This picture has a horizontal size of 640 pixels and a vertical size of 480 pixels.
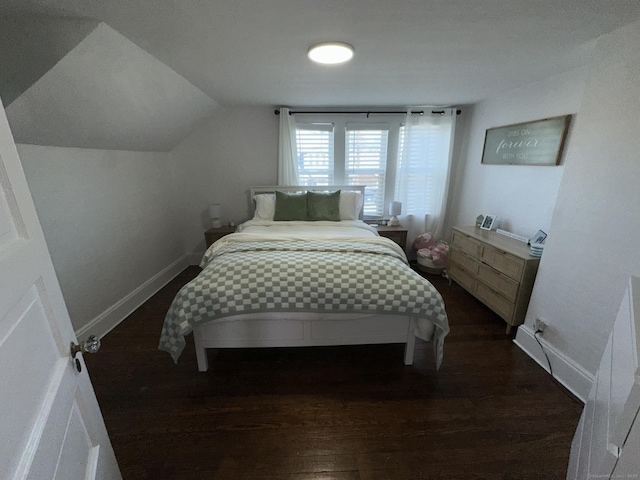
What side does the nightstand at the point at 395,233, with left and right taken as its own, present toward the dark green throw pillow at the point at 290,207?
right

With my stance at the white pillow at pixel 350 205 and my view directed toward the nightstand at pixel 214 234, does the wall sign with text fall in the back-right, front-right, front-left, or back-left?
back-left

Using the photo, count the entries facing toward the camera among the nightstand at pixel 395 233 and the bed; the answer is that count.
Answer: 2

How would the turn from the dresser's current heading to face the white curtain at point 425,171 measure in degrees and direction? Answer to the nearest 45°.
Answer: approximately 90° to its right

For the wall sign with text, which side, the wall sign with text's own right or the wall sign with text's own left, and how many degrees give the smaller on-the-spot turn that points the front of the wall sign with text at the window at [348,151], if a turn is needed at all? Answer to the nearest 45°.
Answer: approximately 45° to the wall sign with text's own right

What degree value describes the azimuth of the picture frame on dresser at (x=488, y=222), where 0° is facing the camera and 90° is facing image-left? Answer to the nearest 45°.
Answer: approximately 45°

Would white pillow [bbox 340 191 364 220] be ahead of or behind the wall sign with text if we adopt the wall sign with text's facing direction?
ahead

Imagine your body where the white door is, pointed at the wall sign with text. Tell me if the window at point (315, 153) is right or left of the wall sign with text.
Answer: left

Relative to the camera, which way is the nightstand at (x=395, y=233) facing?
toward the camera

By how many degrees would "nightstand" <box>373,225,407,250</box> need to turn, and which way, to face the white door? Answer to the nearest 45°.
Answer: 0° — it already faces it

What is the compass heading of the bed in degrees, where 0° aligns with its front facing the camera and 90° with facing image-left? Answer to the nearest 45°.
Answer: approximately 0°

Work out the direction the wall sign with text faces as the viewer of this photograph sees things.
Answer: facing the viewer and to the left of the viewer

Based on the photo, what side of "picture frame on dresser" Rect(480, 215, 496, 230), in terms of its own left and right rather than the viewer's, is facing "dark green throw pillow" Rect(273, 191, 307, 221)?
front
